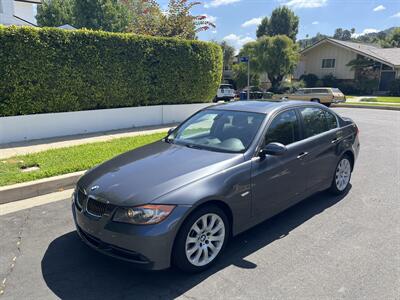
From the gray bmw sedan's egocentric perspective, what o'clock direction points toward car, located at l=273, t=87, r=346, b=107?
The car is roughly at 5 o'clock from the gray bmw sedan.

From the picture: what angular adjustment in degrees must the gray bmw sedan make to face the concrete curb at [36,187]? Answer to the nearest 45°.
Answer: approximately 90° to its right

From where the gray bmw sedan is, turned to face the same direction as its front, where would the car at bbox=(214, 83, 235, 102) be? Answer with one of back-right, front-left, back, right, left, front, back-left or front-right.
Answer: back-right

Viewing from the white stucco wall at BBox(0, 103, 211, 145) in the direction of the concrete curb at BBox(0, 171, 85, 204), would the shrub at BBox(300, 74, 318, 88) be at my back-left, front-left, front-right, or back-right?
back-left

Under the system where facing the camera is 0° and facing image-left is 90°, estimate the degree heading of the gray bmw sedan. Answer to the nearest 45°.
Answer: approximately 45°

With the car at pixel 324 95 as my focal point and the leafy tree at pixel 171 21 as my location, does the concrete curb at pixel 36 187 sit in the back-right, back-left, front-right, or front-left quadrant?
back-right

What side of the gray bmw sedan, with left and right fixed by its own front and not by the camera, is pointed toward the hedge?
right

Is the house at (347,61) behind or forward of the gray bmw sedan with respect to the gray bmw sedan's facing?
behind

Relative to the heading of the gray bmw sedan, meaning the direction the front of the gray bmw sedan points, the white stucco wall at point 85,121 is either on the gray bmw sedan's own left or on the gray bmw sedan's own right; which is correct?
on the gray bmw sedan's own right

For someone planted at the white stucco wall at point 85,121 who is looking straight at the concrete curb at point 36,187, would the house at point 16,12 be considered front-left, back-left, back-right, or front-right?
back-right

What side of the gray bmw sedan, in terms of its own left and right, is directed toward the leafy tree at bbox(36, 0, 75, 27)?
right
